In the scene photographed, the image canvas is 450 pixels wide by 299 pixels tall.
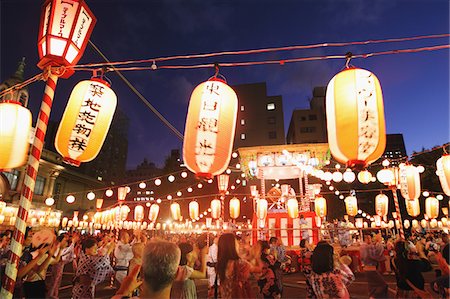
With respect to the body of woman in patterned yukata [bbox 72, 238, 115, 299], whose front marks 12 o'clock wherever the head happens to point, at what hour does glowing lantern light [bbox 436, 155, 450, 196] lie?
The glowing lantern light is roughly at 12 o'clock from the woman in patterned yukata.

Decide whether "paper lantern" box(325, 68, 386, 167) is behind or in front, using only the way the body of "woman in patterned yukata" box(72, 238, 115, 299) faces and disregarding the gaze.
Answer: in front

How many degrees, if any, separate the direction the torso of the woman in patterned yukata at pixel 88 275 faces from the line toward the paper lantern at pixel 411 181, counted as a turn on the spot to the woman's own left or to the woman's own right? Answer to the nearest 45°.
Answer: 0° — they already face it
